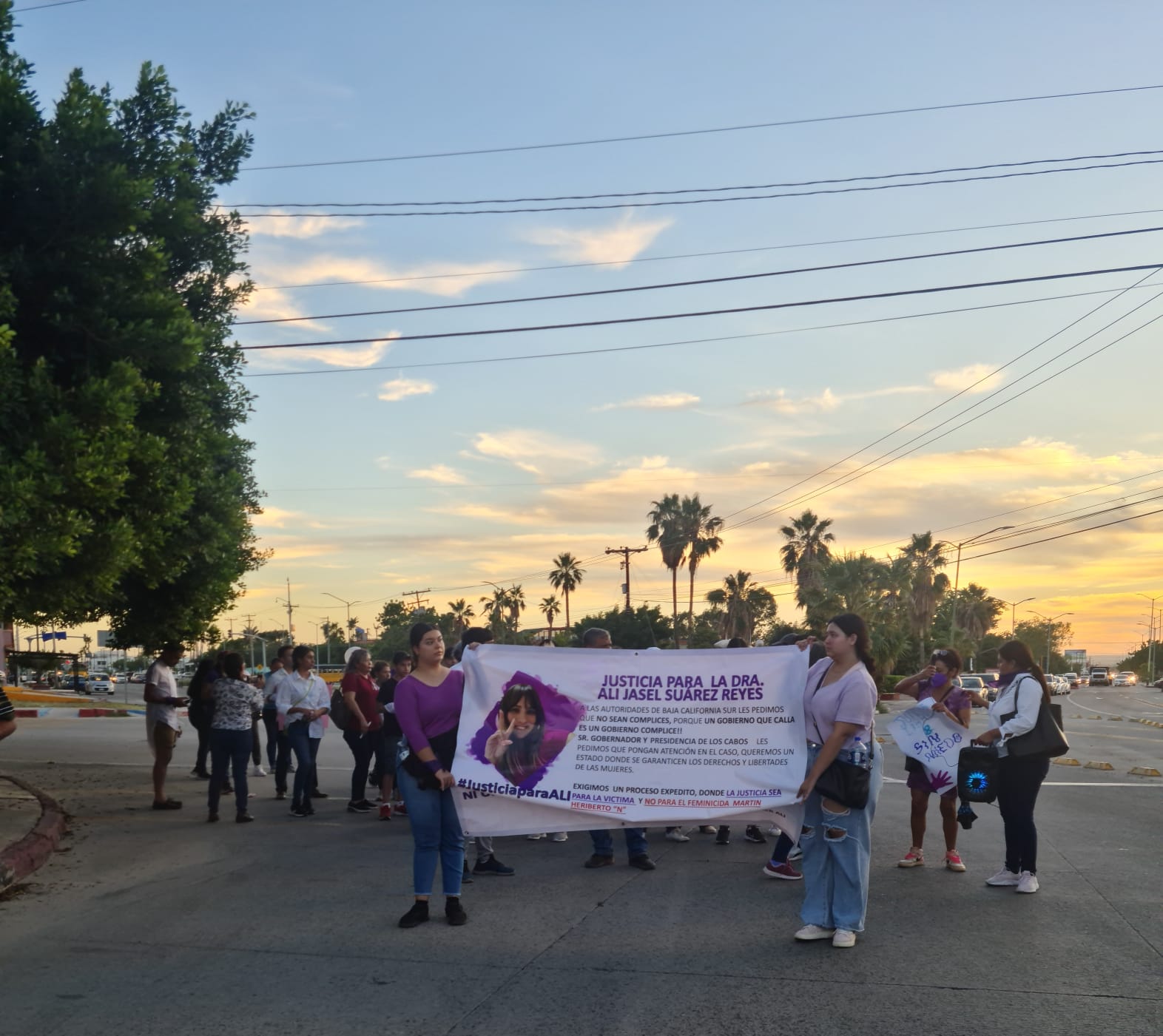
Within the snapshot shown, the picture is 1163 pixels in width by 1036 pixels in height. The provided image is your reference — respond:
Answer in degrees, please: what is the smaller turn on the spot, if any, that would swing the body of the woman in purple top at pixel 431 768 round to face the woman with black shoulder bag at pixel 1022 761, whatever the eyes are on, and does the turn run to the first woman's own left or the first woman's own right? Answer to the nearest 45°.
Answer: approximately 45° to the first woman's own left

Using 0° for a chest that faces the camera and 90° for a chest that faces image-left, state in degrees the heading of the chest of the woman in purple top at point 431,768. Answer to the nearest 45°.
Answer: approximately 315°

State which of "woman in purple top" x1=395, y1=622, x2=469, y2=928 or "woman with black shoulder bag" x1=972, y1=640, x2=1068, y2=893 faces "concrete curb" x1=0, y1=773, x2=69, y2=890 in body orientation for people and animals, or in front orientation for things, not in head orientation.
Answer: the woman with black shoulder bag

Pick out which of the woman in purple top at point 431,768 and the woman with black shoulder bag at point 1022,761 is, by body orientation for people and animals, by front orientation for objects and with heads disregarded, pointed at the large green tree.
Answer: the woman with black shoulder bag

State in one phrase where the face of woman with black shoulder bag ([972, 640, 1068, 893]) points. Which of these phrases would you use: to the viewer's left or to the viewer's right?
to the viewer's left

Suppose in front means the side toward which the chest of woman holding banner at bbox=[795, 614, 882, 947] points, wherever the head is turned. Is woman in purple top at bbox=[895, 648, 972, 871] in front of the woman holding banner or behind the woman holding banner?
behind

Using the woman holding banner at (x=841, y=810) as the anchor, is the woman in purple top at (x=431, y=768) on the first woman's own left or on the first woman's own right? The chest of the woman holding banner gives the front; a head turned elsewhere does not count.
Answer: on the first woman's own right

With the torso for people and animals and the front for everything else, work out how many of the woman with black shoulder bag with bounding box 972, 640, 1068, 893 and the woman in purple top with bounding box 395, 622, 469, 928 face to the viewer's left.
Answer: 1

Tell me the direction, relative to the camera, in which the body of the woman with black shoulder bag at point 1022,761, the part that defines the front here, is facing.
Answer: to the viewer's left

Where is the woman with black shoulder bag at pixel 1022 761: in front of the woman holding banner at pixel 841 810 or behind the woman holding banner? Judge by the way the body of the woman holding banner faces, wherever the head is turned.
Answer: behind

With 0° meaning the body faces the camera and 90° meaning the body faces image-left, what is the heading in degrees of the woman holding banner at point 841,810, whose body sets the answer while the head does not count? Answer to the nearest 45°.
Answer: approximately 45°
